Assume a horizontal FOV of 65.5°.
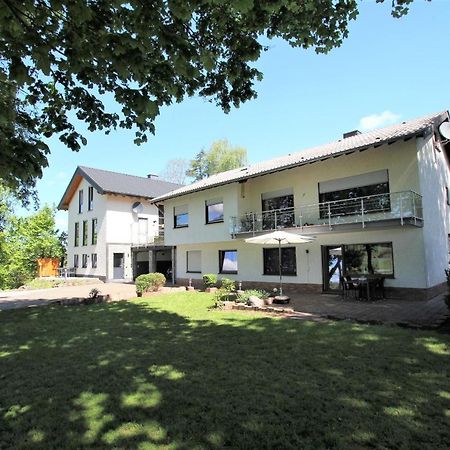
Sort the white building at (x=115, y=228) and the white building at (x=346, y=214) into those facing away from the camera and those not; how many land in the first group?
0

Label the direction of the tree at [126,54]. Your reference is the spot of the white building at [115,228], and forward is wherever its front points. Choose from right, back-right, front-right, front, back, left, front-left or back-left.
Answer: front-right

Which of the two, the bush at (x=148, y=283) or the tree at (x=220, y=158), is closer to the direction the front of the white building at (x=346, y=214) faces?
the bush

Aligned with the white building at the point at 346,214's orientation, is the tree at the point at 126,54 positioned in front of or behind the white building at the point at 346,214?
in front

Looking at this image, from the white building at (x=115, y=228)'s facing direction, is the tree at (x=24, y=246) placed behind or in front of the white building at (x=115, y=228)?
behind

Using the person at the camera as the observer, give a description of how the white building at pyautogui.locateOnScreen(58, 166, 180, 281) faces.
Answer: facing the viewer and to the right of the viewer

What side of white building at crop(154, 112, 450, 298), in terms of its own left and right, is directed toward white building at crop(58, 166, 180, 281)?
right

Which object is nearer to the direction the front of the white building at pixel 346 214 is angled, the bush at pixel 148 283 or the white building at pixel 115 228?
the bush

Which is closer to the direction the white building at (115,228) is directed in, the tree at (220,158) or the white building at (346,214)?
the white building

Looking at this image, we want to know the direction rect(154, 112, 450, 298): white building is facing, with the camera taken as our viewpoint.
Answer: facing the viewer and to the left of the viewer
